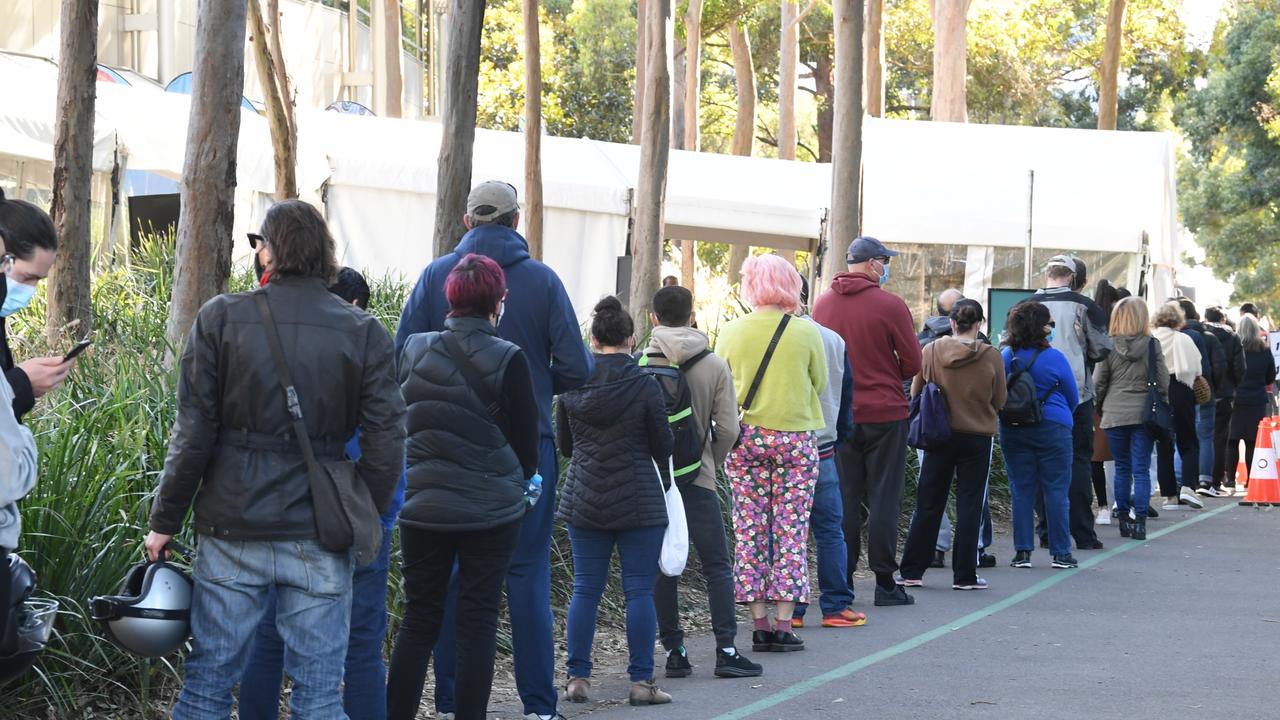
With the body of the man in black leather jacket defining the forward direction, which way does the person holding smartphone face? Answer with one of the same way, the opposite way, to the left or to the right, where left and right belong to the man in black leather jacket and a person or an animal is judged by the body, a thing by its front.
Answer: to the right

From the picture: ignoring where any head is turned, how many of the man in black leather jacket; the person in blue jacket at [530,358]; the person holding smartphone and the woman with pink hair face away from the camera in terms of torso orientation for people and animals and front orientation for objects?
3

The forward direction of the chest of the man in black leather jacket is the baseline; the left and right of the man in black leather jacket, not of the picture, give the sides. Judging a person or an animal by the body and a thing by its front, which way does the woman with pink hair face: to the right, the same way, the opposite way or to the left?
the same way

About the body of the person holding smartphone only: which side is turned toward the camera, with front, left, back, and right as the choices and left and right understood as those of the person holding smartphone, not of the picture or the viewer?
right

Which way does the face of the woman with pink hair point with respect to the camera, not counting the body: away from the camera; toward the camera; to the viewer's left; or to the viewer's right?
away from the camera

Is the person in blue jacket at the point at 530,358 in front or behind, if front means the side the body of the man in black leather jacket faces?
in front

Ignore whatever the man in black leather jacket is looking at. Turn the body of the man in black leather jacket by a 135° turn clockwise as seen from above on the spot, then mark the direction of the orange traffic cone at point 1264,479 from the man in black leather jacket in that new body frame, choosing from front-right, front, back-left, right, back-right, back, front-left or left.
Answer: left

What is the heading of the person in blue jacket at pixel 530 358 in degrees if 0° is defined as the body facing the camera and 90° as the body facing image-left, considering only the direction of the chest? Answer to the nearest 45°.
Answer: approximately 180°

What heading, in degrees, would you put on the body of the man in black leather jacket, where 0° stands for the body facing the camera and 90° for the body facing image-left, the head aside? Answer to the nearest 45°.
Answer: approximately 180°

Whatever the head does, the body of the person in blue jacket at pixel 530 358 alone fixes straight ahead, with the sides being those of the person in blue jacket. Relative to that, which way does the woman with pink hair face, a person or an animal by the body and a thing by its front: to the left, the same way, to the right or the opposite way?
the same way

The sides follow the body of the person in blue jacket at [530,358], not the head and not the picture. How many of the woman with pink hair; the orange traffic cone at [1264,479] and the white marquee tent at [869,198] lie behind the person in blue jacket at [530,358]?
0

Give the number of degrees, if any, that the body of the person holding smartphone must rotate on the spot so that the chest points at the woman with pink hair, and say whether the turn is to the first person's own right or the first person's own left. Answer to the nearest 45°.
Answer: approximately 45° to the first person's own left

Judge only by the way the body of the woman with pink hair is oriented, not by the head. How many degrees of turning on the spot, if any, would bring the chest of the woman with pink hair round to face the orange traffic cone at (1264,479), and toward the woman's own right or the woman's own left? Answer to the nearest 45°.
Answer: approximately 45° to the woman's own right

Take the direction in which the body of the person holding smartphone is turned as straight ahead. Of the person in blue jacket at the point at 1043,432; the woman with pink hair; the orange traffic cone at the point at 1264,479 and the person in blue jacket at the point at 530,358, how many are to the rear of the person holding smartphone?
0

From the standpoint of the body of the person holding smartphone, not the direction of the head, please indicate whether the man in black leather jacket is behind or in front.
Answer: in front

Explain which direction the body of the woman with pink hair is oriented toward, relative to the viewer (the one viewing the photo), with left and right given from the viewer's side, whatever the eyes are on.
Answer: facing away from the viewer

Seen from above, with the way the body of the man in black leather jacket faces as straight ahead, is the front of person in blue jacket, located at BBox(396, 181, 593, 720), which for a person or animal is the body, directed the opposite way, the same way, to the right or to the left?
the same way

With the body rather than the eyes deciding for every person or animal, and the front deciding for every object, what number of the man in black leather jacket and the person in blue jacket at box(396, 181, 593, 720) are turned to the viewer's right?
0
